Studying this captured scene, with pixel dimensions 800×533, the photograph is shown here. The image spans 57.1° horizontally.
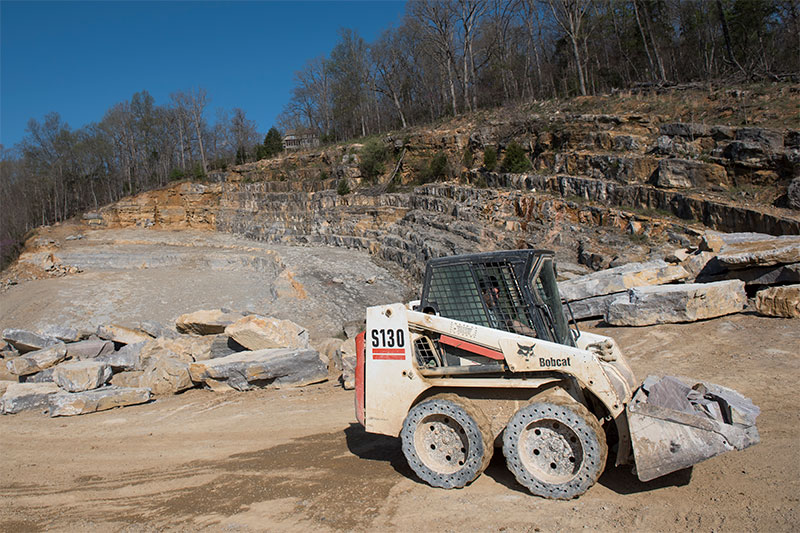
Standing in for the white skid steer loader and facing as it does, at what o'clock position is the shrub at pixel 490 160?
The shrub is roughly at 9 o'clock from the white skid steer loader.

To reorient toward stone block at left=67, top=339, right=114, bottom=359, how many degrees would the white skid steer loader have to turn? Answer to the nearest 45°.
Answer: approximately 135° to its left

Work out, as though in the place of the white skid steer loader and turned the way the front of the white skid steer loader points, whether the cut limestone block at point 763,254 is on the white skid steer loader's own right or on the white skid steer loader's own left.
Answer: on the white skid steer loader's own left

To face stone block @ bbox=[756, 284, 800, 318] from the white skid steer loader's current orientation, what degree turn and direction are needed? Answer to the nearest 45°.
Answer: approximately 45° to its left

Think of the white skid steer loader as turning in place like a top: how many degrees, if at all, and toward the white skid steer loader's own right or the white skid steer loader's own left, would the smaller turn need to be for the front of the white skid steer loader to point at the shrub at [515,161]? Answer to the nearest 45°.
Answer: approximately 90° to the white skid steer loader's own left

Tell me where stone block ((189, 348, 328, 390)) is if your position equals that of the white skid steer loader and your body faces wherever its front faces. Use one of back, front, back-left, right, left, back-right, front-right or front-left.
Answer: back-left

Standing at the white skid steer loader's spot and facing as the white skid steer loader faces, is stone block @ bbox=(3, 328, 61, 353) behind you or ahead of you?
behind

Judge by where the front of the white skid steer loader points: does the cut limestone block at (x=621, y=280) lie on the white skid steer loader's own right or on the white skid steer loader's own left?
on the white skid steer loader's own left

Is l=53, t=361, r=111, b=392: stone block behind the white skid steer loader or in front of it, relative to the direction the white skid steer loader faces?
behind

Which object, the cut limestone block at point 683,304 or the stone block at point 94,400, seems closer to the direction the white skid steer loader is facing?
the cut limestone block

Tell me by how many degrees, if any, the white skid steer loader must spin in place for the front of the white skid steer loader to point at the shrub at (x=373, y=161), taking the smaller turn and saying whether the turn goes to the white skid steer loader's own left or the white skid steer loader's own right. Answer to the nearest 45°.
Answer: approximately 90° to the white skid steer loader's own left

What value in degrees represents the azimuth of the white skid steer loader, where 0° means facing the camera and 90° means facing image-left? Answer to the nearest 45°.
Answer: approximately 270°

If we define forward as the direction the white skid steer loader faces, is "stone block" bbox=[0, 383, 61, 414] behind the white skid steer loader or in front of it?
behind
